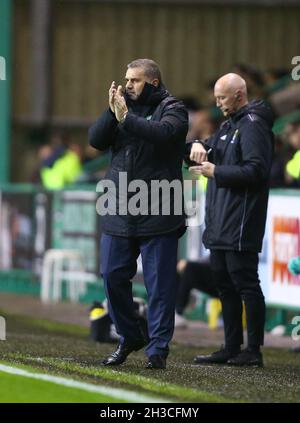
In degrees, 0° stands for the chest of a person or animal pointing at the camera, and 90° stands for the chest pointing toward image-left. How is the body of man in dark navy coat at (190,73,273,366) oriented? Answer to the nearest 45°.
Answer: approximately 45°

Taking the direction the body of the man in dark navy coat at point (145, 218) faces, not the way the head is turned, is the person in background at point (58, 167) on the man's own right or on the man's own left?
on the man's own right

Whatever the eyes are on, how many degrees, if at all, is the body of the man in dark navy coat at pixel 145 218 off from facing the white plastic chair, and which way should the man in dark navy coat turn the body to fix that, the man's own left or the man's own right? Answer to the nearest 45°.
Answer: approximately 135° to the man's own right

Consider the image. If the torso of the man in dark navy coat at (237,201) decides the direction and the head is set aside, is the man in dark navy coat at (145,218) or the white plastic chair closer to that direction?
the man in dark navy coat

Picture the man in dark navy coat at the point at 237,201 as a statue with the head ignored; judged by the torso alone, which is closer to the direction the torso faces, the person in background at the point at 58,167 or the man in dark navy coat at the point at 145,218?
the man in dark navy coat
